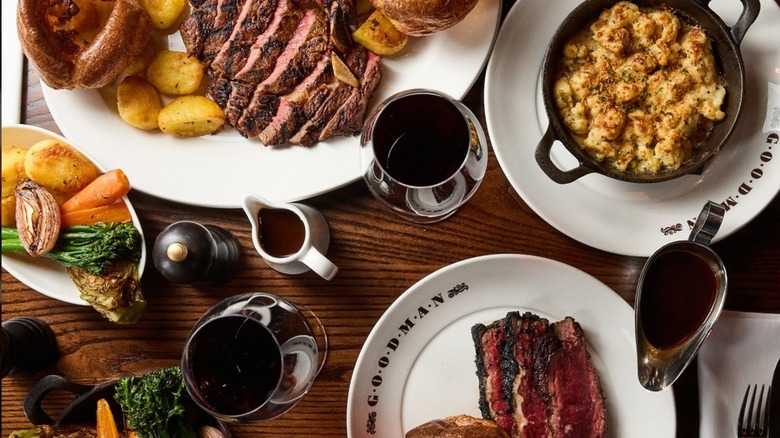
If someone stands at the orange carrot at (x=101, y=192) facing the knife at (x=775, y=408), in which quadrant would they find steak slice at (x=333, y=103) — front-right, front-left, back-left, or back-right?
front-left

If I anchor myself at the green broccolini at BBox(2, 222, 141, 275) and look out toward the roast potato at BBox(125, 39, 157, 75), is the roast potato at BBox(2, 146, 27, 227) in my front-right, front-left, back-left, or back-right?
front-left

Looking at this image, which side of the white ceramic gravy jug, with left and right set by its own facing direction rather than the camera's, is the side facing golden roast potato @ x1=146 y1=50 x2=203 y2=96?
front

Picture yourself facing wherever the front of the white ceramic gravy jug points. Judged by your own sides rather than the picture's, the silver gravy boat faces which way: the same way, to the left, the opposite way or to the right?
to the left

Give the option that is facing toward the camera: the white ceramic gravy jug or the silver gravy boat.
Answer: the silver gravy boat

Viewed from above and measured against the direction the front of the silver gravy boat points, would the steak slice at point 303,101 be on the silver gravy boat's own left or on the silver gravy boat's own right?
on the silver gravy boat's own right

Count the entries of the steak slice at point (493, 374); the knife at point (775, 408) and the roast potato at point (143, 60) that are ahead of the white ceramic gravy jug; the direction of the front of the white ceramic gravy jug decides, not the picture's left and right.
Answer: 1

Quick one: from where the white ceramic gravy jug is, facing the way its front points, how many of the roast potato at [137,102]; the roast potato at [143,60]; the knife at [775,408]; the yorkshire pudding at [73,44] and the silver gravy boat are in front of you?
3

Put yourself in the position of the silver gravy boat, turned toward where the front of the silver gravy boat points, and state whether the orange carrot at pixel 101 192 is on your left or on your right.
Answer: on your right

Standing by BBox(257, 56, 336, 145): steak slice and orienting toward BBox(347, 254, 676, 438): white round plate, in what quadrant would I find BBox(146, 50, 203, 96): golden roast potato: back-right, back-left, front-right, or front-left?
back-right

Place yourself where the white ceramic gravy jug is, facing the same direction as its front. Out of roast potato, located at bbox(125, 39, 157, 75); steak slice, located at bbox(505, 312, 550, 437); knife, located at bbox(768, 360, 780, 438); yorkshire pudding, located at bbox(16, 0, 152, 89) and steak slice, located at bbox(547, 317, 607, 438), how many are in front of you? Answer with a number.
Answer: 2

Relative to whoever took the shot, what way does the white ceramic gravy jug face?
facing away from the viewer and to the left of the viewer

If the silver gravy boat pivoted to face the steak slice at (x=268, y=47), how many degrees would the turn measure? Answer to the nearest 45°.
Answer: approximately 90° to its right

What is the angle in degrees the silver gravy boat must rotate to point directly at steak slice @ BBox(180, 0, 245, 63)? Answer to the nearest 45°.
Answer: approximately 90° to its right

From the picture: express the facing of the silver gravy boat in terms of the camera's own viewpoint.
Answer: facing the viewer

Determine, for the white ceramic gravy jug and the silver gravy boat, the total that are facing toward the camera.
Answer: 1

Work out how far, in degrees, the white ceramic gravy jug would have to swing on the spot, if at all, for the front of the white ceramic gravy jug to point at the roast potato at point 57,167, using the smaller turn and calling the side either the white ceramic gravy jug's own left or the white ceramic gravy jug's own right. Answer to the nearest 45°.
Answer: approximately 45° to the white ceramic gravy jug's own left
